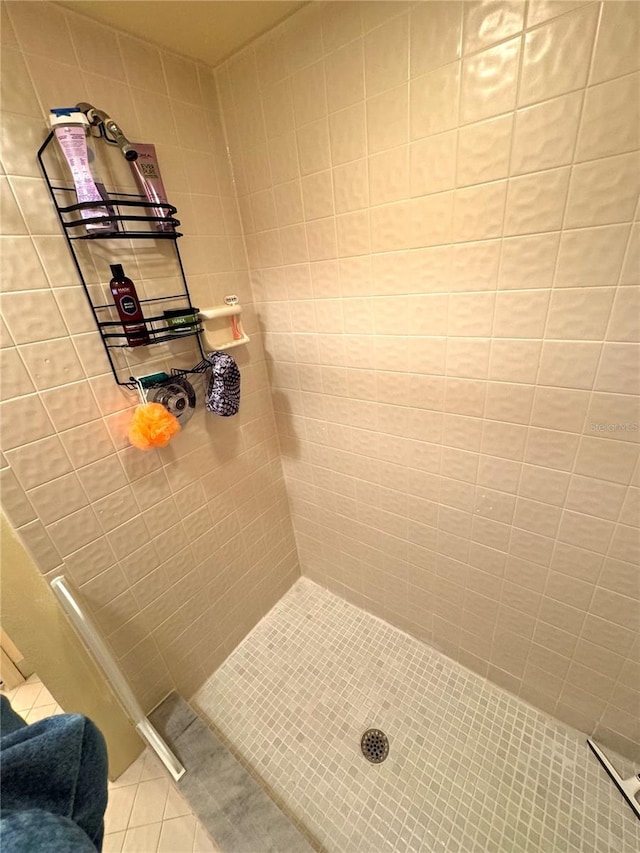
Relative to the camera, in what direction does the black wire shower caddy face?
facing the viewer and to the right of the viewer
